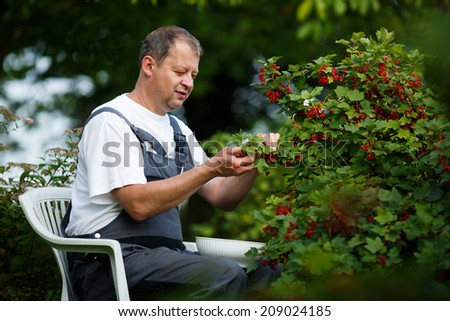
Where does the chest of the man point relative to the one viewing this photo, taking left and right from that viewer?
facing the viewer and to the right of the viewer

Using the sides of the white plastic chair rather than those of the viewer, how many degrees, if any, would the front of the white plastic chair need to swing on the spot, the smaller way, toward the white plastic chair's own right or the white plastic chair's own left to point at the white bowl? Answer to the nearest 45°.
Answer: approximately 45° to the white plastic chair's own left

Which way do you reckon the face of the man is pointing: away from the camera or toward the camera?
toward the camera
